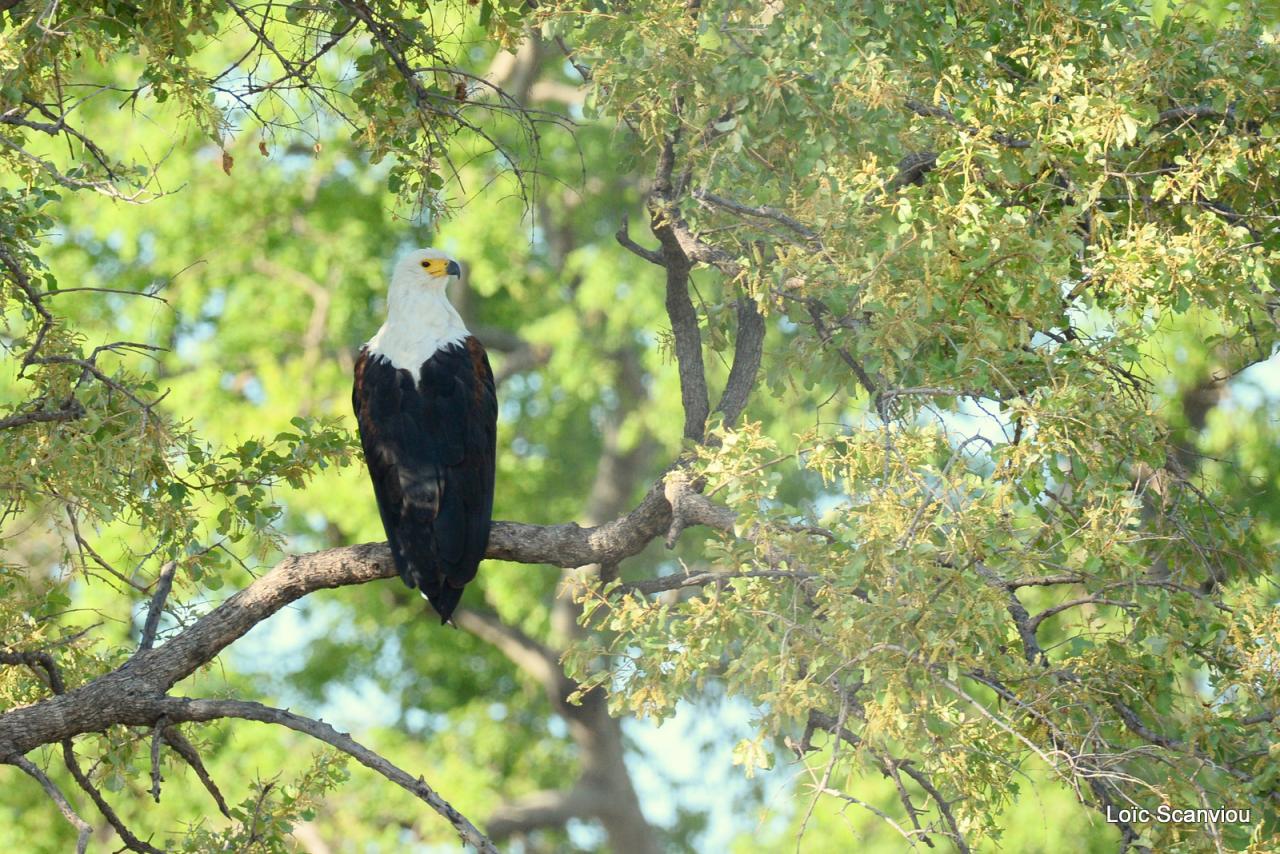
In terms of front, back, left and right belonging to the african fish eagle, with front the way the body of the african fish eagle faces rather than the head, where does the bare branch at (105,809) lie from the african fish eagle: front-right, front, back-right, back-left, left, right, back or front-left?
left

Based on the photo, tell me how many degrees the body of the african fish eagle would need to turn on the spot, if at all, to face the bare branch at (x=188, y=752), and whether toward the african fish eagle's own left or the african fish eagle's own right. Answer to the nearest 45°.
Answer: approximately 90° to the african fish eagle's own left

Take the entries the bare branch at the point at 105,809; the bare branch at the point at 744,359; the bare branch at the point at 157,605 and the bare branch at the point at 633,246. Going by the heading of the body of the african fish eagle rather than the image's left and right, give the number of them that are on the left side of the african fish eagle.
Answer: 2

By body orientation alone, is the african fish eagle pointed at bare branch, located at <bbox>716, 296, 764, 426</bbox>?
no

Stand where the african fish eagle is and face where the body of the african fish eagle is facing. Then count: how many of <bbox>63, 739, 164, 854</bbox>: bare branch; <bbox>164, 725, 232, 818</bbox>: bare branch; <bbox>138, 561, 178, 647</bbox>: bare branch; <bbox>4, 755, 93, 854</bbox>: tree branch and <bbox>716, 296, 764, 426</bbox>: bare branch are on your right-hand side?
1

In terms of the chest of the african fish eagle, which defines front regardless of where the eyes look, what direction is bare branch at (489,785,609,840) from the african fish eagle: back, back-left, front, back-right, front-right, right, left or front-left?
front

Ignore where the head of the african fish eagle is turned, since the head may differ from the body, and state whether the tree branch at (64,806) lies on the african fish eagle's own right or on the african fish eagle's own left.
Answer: on the african fish eagle's own left

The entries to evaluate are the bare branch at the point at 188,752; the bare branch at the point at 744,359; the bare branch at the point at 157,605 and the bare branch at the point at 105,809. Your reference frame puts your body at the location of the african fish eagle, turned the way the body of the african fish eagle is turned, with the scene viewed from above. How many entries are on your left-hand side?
3

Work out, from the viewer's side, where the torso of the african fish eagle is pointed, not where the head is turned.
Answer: away from the camera

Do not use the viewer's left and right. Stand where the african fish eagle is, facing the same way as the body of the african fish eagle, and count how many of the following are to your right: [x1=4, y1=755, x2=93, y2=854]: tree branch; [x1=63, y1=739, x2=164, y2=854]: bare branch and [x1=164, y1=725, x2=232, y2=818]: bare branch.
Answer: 0

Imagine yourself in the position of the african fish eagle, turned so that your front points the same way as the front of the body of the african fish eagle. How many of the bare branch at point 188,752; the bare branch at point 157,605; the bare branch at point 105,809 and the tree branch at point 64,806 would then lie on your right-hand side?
0

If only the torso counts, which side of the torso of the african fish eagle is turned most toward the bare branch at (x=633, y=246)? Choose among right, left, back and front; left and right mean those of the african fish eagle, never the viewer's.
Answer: right

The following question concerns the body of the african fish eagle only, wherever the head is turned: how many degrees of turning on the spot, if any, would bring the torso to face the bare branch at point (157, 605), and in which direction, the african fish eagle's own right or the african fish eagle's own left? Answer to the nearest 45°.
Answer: approximately 90° to the african fish eagle's own left

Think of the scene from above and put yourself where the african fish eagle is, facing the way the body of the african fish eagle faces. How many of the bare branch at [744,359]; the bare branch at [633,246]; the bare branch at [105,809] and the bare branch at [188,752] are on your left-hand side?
2
